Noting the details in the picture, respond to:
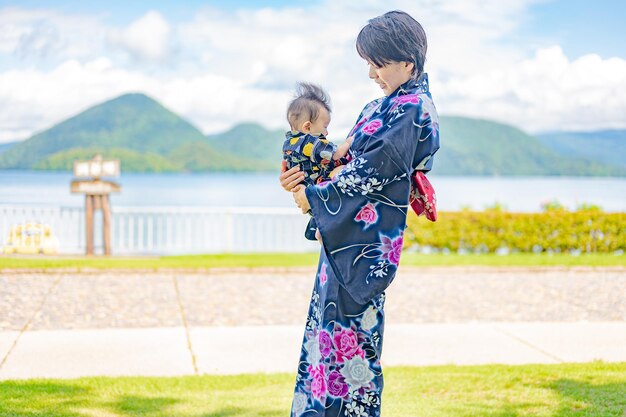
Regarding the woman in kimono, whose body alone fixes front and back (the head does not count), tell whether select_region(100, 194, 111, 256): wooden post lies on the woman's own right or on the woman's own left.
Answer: on the woman's own right

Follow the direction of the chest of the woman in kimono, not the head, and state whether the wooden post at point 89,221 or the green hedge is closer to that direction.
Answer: the wooden post

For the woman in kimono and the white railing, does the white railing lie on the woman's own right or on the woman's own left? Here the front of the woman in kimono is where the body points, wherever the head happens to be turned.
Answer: on the woman's own right

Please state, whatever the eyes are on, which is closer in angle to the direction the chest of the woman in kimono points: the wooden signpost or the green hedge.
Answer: the wooden signpost

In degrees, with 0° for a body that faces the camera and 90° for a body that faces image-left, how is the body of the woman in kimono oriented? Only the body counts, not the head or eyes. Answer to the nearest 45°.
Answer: approximately 90°

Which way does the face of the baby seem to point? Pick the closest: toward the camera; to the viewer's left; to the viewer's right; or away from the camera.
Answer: to the viewer's right

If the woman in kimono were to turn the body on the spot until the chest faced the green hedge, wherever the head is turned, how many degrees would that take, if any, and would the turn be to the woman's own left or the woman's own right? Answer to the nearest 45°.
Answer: approximately 90° to the woman's own right
